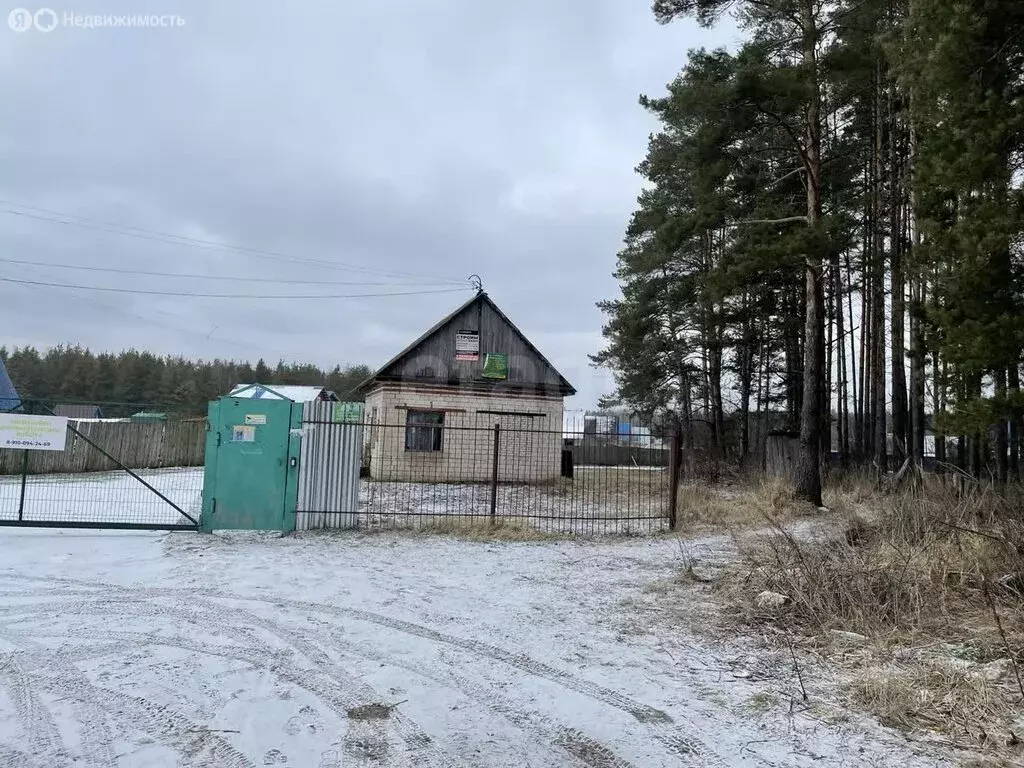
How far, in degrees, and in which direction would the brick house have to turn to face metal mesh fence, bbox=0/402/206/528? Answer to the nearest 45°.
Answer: approximately 45° to its right

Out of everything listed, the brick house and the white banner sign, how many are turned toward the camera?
2

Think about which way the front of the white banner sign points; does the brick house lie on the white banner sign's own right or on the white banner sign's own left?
on the white banner sign's own left

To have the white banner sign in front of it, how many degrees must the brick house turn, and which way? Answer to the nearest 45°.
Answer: approximately 45° to its right

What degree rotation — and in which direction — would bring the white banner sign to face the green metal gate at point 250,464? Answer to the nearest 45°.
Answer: approximately 45° to its left

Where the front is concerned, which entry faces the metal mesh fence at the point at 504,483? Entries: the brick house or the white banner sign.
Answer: the brick house

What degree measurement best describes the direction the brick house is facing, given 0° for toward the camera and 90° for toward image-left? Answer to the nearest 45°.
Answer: approximately 0°

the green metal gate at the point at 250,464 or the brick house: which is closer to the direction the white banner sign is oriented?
the green metal gate

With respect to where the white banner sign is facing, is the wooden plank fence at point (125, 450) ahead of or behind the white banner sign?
behind
